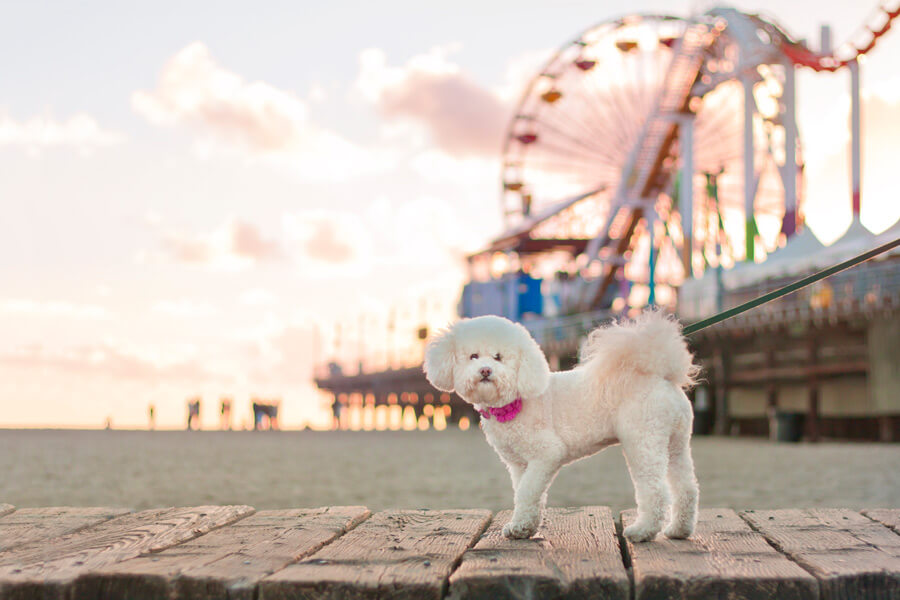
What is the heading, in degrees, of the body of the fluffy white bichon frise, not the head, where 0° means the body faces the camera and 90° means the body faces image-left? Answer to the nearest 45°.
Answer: approximately 90°

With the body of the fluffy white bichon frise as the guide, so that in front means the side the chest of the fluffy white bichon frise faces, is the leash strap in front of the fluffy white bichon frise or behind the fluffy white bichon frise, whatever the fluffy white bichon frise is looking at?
behind
